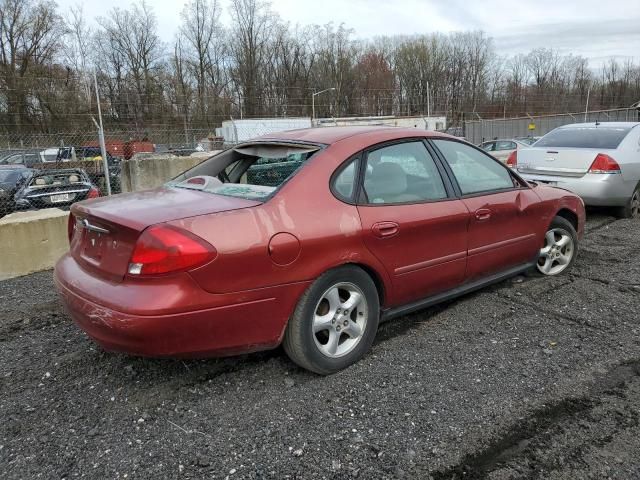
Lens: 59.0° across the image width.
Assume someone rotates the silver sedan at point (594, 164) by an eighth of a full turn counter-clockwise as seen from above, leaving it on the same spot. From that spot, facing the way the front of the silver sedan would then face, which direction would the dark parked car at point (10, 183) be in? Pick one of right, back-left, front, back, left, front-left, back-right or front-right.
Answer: left

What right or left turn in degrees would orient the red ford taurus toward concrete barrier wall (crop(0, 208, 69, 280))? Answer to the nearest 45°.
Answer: approximately 90° to its left

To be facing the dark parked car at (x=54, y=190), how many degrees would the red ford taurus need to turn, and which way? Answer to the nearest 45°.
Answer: approximately 90° to its left

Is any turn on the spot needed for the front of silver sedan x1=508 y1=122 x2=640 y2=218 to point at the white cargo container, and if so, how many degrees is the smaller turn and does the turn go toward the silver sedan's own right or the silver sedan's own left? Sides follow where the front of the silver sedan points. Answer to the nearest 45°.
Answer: approximately 90° to the silver sedan's own left

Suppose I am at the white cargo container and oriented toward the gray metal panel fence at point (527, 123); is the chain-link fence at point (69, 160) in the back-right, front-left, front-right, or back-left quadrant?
back-right

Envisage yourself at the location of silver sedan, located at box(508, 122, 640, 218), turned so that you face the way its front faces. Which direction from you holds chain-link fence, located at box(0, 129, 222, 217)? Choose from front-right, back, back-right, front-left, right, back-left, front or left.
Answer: back-left

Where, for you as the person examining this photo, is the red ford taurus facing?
facing away from the viewer and to the right of the viewer

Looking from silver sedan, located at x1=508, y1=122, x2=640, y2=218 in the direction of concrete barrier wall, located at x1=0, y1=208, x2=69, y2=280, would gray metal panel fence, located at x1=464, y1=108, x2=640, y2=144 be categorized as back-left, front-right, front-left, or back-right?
back-right

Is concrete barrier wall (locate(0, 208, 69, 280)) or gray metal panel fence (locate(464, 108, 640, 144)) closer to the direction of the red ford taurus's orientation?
the gray metal panel fence

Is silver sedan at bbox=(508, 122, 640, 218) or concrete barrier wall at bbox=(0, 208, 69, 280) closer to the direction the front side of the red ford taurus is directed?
the silver sedan

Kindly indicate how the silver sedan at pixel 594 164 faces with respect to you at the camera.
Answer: facing away from the viewer and to the right of the viewer
